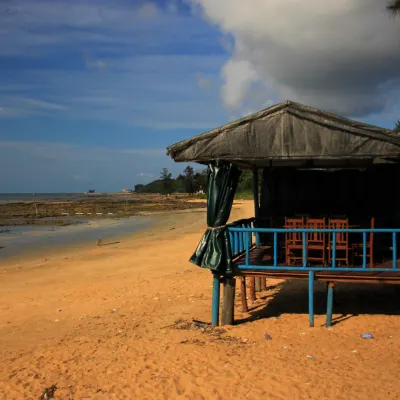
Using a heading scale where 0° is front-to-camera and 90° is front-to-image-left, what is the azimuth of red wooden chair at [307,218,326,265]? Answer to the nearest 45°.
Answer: approximately 180°

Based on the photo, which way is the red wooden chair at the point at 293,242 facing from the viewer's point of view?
away from the camera

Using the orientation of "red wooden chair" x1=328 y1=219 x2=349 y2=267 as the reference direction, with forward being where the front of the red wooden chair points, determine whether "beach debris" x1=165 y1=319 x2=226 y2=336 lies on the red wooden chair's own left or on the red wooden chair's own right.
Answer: on the red wooden chair's own left

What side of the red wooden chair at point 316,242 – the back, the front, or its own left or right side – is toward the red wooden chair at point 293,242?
left

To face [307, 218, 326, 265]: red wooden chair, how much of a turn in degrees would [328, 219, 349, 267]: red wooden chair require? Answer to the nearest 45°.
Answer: approximately 90° to its left

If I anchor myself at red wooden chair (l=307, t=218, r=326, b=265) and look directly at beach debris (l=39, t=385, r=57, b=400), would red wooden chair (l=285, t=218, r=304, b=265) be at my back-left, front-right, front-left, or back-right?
front-right

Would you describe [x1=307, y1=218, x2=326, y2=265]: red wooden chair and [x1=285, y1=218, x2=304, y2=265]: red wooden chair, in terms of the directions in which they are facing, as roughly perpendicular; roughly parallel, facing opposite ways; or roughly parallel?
roughly parallel

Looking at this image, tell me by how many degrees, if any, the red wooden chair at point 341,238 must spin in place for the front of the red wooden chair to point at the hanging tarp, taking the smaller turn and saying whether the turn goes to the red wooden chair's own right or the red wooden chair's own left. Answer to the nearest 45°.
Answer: approximately 135° to the red wooden chair's own left

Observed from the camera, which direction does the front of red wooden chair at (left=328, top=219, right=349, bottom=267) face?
facing away from the viewer

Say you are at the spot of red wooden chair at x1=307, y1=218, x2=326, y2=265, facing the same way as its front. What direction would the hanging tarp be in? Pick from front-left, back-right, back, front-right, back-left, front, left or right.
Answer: back-left

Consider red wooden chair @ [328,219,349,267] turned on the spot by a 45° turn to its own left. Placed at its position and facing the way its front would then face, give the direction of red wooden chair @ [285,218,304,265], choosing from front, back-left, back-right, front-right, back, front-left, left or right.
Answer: front-left

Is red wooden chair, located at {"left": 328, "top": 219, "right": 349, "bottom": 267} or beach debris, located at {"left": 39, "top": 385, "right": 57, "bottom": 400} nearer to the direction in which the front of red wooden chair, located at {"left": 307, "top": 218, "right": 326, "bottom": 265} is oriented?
the red wooden chair

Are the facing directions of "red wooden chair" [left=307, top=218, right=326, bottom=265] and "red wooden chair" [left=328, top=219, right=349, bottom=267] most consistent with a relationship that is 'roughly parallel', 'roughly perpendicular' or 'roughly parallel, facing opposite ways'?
roughly parallel

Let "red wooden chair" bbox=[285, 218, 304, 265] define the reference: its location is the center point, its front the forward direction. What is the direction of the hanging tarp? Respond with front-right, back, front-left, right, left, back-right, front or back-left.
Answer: back-left
